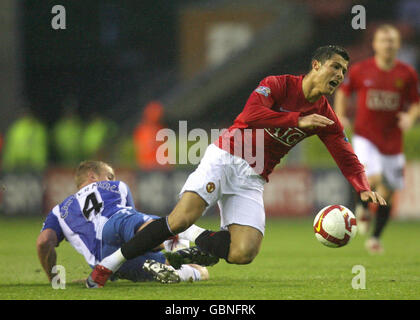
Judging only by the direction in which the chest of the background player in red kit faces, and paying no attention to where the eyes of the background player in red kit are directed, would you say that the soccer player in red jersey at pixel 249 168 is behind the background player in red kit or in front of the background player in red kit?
in front

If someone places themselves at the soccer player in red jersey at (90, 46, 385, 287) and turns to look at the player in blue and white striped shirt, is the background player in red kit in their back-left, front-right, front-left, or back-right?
back-right

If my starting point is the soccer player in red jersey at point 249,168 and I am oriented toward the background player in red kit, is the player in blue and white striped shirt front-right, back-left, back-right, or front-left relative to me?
back-left

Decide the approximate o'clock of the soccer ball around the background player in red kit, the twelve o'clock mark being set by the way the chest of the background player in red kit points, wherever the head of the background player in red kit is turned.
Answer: The soccer ball is roughly at 12 o'clock from the background player in red kit.

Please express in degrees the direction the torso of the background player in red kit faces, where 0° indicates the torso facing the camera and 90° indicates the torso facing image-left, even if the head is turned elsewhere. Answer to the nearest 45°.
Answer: approximately 0°

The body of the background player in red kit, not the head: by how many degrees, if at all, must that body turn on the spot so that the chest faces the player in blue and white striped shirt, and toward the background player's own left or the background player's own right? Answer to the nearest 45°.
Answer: approximately 45° to the background player's own right

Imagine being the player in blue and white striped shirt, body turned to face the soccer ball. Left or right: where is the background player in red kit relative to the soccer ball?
left
